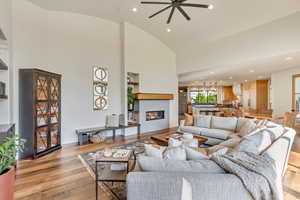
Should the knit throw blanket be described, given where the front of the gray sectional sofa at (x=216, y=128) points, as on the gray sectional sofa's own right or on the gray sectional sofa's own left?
on the gray sectional sofa's own left

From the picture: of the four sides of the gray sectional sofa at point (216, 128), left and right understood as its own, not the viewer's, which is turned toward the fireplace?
right

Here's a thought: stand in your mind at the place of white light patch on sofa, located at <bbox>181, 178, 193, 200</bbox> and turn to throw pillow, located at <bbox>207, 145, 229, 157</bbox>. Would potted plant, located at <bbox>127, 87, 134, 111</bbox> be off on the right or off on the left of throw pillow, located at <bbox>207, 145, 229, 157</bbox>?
left

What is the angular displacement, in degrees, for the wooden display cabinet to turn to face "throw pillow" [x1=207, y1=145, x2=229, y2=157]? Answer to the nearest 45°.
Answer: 0° — it already faces it

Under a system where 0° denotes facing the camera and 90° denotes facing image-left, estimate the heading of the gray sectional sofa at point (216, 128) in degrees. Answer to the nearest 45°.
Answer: approximately 45°

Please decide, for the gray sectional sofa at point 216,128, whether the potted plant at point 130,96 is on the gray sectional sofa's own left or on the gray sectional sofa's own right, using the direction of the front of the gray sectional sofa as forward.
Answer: on the gray sectional sofa's own right

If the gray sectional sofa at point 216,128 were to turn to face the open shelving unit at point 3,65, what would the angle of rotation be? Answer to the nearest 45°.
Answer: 0° — it already faces it

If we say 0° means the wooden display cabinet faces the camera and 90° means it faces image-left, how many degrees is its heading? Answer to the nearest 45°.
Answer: approximately 315°

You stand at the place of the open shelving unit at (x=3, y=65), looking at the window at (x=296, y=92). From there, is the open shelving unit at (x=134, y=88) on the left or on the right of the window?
left

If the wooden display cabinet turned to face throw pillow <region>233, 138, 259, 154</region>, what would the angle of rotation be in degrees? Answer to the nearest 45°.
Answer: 0° — it already faces it

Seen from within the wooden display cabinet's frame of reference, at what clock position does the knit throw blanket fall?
The knit throw blanket is roughly at 1 o'clock from the wooden display cabinet.
